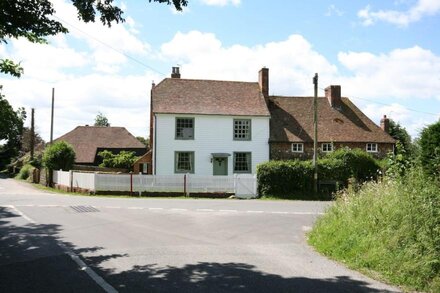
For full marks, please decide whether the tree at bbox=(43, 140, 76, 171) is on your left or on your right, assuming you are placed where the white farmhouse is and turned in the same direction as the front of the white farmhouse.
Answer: on your right

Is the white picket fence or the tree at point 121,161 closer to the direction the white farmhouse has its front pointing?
the white picket fence

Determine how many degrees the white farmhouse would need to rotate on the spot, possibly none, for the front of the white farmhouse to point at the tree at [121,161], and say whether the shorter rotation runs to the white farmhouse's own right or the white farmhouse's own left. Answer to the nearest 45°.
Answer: approximately 135° to the white farmhouse's own right

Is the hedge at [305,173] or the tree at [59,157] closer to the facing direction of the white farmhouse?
the hedge

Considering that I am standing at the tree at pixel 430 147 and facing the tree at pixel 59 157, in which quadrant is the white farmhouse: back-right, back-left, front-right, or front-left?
front-right

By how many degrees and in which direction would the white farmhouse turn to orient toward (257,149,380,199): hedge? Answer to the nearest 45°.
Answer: approximately 45° to its left

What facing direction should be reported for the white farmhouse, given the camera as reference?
facing the viewer
